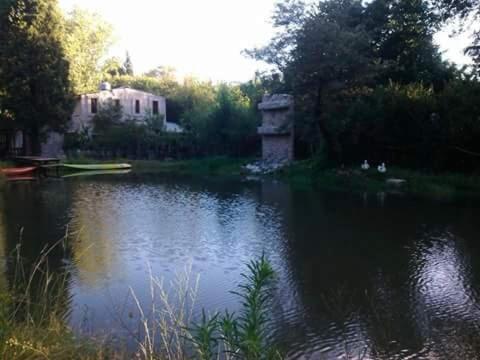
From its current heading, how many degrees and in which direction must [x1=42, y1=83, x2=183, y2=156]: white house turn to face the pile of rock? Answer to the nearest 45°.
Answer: approximately 45° to its left

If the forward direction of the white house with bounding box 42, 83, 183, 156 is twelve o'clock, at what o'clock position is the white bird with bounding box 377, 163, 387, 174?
The white bird is roughly at 11 o'clock from the white house.

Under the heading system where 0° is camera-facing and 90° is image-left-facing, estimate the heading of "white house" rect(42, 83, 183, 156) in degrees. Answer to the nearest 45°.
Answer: approximately 0°

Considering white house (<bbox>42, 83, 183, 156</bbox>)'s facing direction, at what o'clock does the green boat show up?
The green boat is roughly at 12 o'clock from the white house.

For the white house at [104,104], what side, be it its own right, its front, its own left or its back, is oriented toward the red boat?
front

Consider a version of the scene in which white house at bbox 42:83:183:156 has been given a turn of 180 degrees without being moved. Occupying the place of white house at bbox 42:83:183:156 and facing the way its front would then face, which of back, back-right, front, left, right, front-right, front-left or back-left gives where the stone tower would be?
back-right

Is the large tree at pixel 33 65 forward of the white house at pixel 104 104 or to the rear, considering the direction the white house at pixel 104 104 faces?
forward

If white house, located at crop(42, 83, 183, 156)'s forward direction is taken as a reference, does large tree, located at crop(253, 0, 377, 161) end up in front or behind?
in front

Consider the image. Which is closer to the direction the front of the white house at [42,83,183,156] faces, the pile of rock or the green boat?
the green boat

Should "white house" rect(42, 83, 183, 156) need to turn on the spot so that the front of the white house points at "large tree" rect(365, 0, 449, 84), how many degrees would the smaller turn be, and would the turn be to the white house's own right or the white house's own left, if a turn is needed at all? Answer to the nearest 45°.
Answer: approximately 45° to the white house's own left
